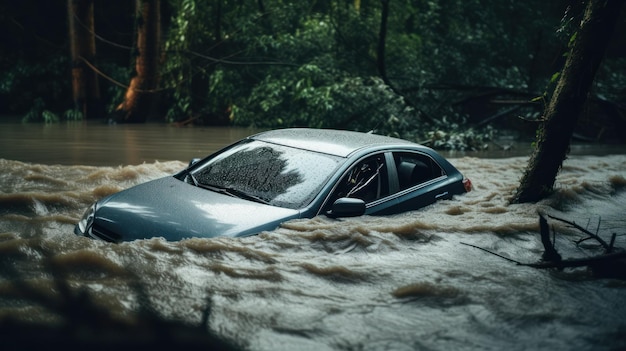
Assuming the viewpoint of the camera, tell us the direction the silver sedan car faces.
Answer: facing the viewer and to the left of the viewer

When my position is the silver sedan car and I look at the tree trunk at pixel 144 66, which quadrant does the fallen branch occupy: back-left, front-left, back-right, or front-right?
back-right

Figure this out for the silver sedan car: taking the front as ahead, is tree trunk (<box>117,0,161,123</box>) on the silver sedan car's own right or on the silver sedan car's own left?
on the silver sedan car's own right

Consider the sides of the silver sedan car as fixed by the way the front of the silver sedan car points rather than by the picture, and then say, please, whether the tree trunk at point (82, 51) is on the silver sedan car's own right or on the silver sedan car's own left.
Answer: on the silver sedan car's own right

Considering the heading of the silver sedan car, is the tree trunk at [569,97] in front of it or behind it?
behind

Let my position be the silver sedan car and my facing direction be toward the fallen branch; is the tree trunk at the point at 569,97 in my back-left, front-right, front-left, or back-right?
front-left

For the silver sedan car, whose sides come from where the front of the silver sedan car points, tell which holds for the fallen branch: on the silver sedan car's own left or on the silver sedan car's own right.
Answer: on the silver sedan car's own left
